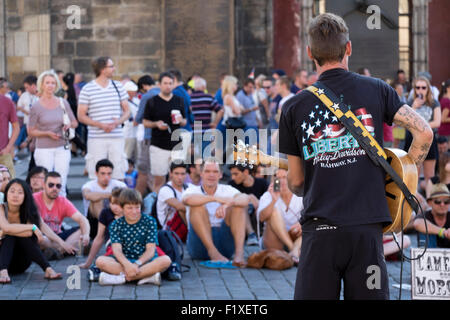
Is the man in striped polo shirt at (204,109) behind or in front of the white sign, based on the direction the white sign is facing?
behind

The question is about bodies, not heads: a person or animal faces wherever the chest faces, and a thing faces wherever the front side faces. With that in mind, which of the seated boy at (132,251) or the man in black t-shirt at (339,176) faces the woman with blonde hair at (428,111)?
the man in black t-shirt

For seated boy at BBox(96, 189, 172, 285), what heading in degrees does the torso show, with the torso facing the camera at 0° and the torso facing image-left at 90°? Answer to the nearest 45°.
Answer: approximately 0°
